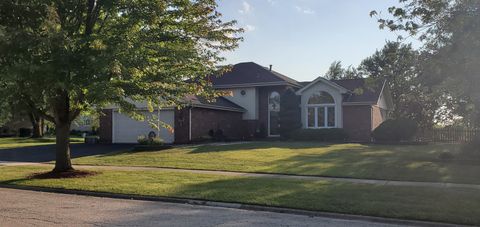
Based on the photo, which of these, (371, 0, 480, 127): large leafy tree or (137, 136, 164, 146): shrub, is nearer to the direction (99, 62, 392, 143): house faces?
the shrub

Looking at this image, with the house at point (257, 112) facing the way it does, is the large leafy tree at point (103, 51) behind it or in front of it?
in front

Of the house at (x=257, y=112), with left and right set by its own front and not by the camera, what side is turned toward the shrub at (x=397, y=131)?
left

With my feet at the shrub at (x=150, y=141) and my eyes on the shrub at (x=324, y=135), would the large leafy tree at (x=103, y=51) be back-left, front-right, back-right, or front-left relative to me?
back-right

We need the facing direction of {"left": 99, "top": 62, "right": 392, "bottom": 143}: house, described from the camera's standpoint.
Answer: facing the viewer and to the left of the viewer

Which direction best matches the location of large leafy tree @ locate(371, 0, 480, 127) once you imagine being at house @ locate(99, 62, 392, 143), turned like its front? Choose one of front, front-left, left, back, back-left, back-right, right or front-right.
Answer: front-left

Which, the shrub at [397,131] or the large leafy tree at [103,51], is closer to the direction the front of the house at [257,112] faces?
the large leafy tree
